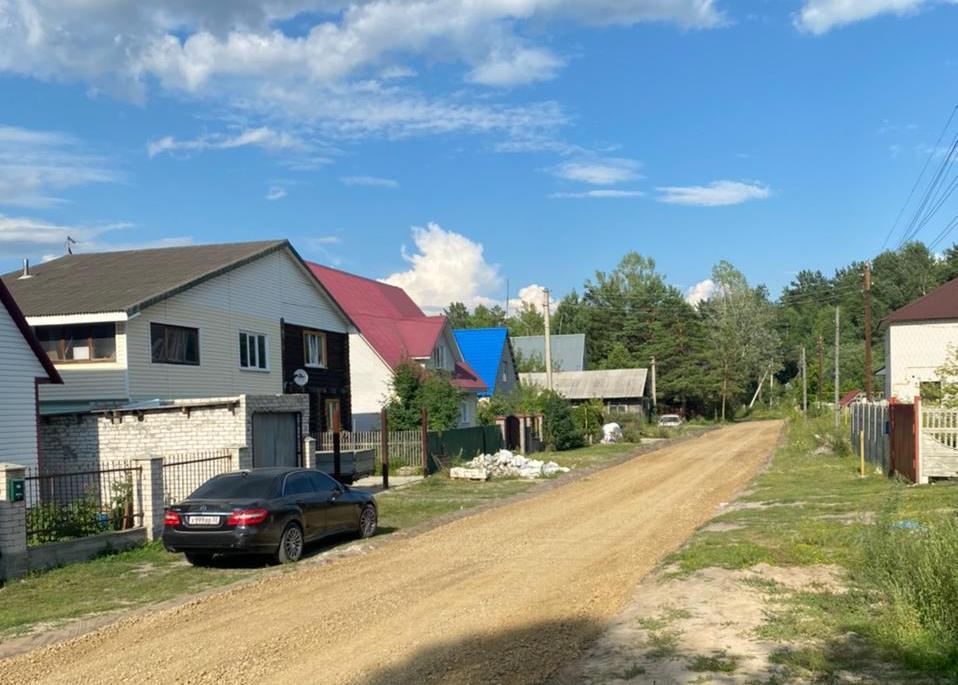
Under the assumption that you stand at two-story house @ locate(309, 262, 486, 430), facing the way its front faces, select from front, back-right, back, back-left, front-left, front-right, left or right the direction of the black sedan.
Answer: front-right

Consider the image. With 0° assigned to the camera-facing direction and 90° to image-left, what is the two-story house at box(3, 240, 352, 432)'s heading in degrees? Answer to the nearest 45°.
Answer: approximately 315°

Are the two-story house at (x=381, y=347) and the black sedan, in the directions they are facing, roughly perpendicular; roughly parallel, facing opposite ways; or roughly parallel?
roughly perpendicular

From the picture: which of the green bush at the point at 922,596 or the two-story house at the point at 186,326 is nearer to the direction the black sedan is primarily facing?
the two-story house

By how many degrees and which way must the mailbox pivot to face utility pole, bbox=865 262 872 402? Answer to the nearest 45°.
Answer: approximately 90° to its left

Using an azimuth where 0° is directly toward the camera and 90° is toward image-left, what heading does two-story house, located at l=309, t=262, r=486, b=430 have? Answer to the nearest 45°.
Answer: approximately 315°

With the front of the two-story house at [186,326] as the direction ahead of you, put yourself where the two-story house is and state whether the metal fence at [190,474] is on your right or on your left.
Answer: on your right

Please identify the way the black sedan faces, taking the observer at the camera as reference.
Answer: facing away from the viewer and to the right of the viewer

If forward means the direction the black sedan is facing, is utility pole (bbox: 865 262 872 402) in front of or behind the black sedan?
in front

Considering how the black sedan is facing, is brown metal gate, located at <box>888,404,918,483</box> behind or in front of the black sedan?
in front
